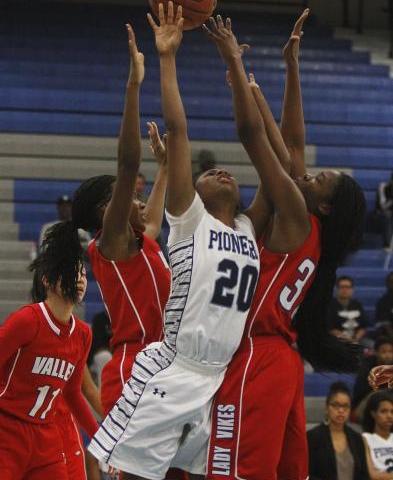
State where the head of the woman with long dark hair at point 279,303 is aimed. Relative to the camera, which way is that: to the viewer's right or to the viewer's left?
to the viewer's left

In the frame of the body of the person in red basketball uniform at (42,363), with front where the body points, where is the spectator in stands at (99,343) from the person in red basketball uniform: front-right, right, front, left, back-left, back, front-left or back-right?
back-left

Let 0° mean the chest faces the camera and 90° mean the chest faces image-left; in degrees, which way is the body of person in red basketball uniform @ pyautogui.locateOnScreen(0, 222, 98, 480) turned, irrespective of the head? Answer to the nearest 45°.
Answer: approximately 315°

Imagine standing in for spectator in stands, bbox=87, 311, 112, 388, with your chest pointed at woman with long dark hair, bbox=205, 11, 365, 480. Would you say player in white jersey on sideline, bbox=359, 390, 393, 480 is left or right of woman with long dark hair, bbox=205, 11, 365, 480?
left

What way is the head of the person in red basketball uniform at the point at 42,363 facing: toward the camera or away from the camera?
toward the camera

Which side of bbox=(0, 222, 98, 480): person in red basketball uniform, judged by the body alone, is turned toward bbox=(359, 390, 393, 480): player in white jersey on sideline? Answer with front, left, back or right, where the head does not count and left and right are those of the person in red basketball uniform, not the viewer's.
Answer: left

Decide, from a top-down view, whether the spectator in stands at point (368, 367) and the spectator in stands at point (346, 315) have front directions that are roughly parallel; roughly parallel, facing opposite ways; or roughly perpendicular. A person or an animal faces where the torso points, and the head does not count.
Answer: roughly parallel

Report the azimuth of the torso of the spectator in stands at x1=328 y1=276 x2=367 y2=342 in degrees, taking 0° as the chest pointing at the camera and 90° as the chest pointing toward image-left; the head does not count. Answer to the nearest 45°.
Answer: approximately 0°

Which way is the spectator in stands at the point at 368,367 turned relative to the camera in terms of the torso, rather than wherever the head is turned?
toward the camera

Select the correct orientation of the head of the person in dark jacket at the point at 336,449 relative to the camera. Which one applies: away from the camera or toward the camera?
toward the camera

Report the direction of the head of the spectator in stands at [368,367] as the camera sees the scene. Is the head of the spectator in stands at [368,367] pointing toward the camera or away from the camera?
toward the camera

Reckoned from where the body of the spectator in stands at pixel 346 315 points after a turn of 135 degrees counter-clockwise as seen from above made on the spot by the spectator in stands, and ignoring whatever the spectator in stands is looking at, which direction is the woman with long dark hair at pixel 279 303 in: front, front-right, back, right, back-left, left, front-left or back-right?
back-right

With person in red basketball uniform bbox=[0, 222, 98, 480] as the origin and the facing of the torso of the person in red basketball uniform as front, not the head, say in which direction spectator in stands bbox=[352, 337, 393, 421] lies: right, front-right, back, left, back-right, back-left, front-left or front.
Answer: left

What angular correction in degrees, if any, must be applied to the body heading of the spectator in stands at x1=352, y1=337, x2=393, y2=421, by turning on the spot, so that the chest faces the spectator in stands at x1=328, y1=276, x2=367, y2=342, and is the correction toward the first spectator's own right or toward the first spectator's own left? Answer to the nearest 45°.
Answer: approximately 180°

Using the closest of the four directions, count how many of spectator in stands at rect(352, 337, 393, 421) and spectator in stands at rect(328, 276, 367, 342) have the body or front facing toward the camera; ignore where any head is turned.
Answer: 2

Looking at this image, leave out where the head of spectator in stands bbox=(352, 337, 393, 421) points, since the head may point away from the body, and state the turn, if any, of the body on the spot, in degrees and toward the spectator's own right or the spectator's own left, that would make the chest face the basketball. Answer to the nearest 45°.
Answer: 0° — they already face it
